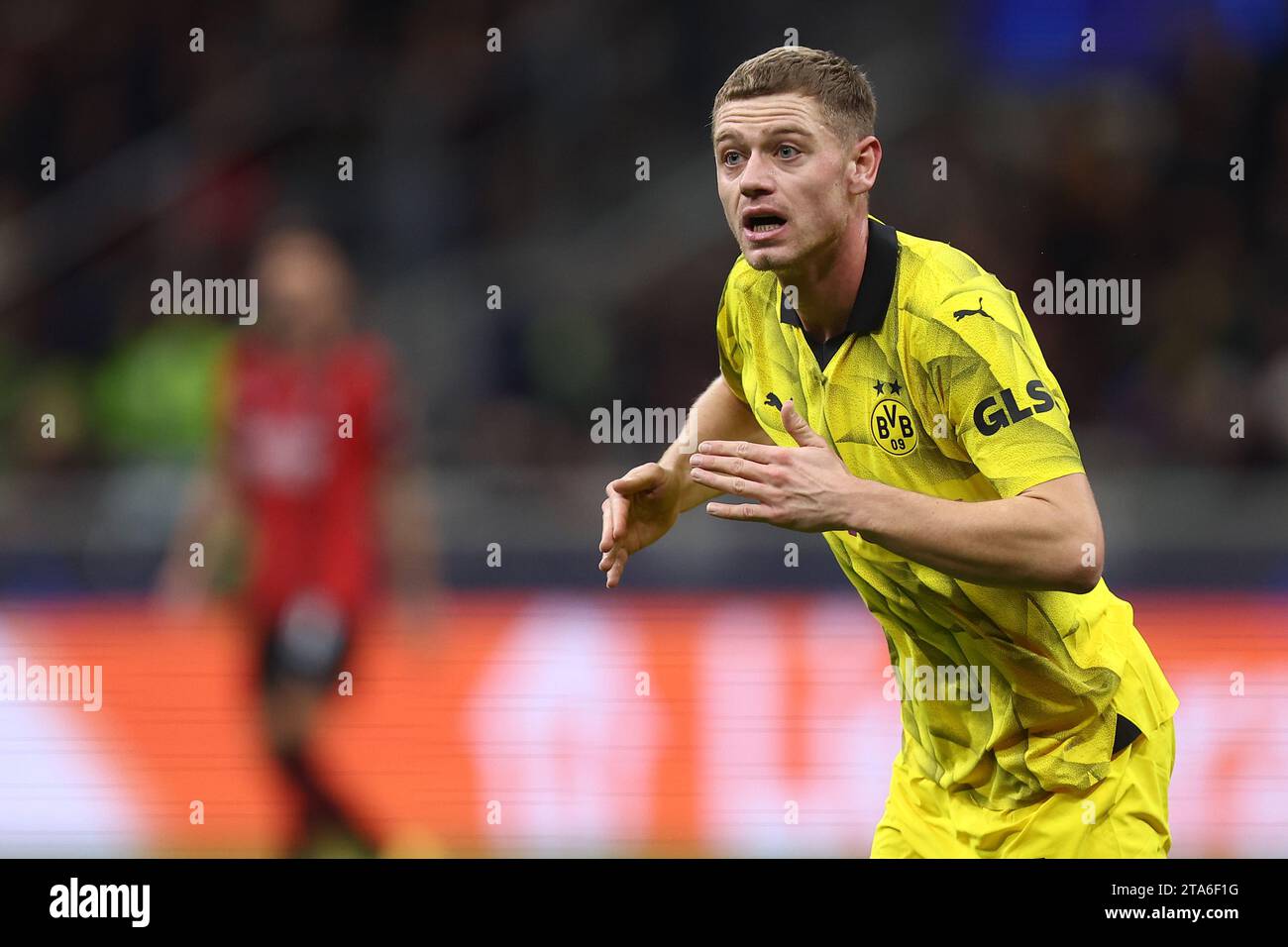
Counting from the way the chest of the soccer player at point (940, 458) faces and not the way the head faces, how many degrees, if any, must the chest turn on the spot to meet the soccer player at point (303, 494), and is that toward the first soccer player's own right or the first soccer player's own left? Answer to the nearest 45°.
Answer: approximately 90° to the first soccer player's own right

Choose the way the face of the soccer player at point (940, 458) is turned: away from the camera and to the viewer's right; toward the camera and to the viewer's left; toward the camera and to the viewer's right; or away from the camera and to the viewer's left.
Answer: toward the camera and to the viewer's left

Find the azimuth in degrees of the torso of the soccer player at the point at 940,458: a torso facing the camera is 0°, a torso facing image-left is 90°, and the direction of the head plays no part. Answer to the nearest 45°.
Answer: approximately 45°
